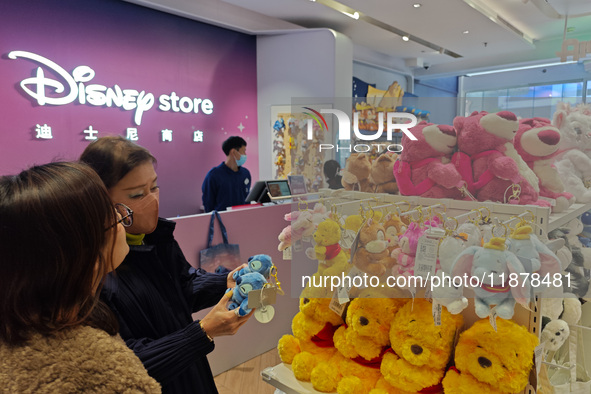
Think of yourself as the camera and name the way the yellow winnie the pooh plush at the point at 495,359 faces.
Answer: facing the viewer and to the left of the viewer

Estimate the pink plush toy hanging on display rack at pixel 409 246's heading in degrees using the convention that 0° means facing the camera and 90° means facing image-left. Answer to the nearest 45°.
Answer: approximately 45°

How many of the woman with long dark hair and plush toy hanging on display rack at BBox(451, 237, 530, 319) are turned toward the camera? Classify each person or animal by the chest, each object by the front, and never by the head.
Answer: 1

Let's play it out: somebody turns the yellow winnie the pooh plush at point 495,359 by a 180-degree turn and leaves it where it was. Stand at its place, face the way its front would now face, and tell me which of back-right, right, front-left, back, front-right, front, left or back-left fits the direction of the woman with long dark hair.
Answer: back

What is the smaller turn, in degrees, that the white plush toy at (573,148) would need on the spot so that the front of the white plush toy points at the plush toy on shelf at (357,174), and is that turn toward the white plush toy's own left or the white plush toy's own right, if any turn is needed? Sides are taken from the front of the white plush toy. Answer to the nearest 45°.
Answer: approximately 90° to the white plush toy's own right

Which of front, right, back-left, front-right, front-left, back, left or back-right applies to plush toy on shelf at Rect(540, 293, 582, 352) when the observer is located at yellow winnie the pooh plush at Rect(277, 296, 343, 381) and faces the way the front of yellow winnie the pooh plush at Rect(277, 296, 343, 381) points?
back-left

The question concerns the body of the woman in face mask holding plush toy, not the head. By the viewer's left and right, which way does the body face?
facing the viewer and to the right of the viewer

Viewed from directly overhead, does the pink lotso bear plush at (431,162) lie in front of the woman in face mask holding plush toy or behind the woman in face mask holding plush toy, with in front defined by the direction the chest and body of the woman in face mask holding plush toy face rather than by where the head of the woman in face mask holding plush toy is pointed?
in front

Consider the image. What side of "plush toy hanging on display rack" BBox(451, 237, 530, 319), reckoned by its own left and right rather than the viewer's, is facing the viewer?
front

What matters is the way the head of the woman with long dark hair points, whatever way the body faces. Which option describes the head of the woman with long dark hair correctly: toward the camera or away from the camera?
away from the camera
